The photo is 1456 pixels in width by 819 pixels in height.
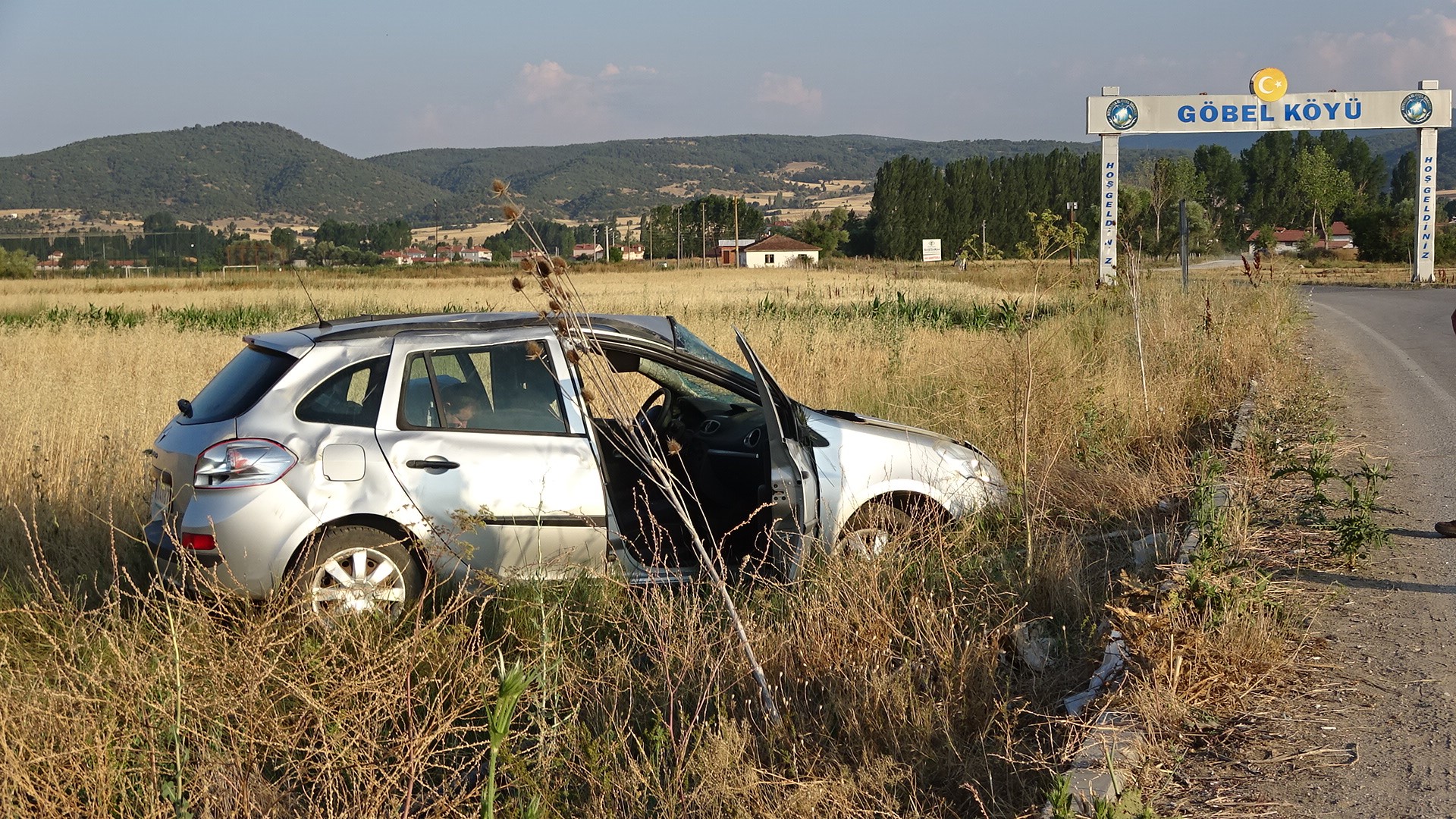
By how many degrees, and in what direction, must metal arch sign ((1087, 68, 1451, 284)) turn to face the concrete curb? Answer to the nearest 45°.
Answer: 0° — it already faces it

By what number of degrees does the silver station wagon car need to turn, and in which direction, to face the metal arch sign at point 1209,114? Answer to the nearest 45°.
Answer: approximately 45° to its left

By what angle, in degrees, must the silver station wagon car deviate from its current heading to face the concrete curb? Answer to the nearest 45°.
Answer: approximately 45° to its right

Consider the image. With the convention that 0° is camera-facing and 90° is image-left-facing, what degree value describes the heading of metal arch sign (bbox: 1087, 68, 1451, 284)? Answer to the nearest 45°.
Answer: approximately 0°

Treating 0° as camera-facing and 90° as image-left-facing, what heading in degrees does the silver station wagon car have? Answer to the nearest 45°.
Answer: approximately 270°

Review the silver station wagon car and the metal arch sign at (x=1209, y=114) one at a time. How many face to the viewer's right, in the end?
1

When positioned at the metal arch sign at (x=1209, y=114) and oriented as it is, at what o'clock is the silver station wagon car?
The silver station wagon car is roughly at 12 o'clock from the metal arch sign.
